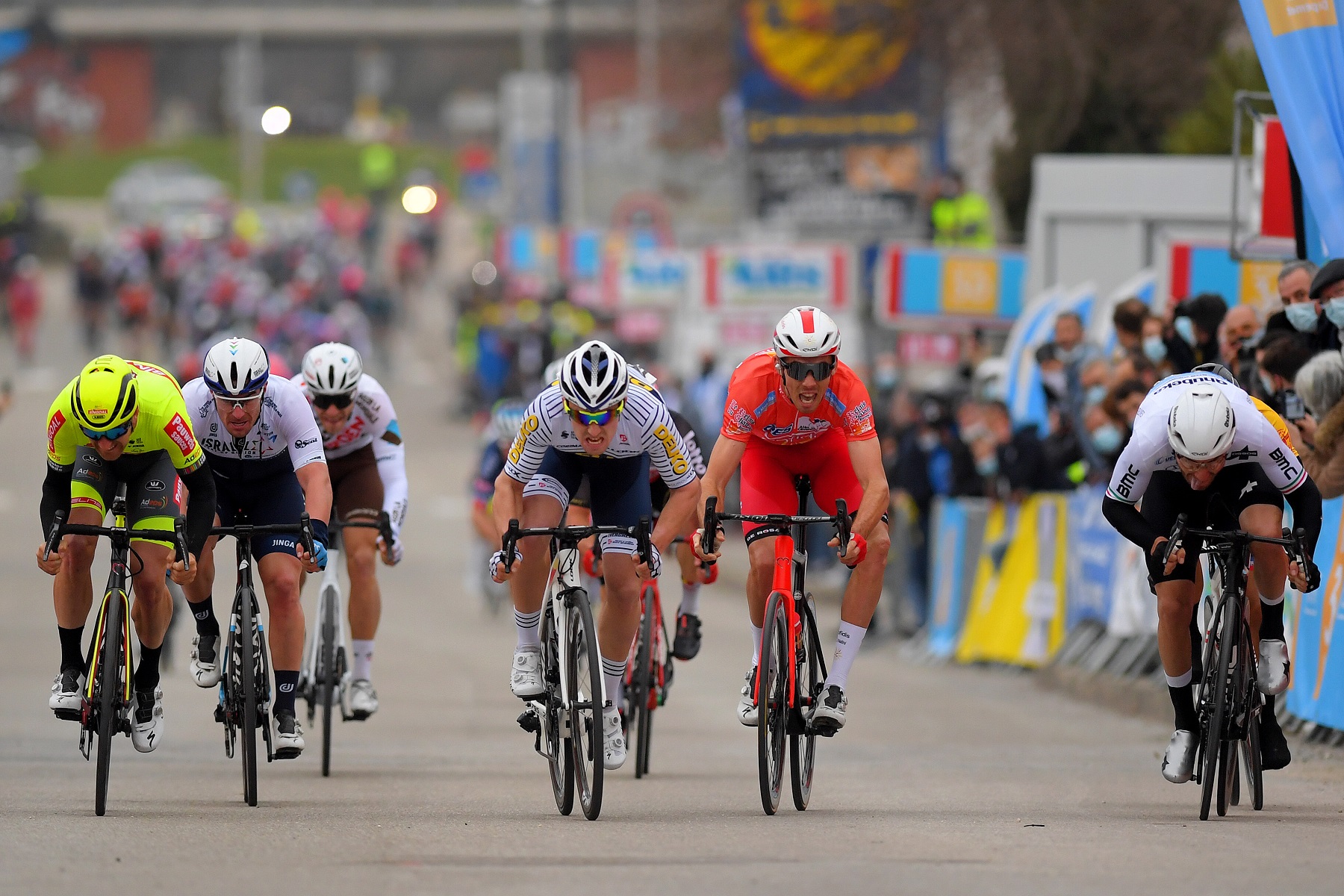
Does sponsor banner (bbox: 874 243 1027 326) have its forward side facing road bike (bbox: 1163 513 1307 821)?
yes

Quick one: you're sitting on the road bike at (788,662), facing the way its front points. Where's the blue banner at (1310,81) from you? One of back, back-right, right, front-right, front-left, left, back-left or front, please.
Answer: back-left

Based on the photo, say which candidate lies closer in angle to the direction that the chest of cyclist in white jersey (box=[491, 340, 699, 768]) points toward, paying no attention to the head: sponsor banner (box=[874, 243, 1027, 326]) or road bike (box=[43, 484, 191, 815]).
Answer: the road bike

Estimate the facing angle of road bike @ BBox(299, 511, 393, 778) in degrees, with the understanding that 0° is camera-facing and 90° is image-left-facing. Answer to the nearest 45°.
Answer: approximately 0°

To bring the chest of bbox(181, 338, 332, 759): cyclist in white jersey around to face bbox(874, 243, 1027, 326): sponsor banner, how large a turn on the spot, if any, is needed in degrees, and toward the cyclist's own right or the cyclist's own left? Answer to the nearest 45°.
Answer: approximately 135° to the cyclist's own left
